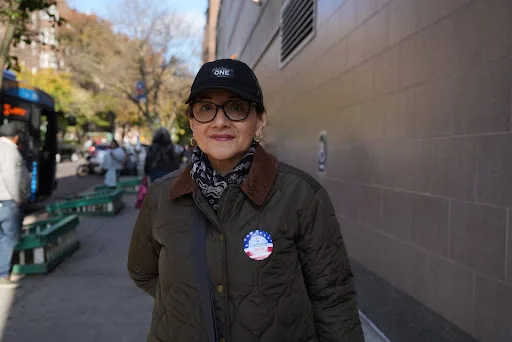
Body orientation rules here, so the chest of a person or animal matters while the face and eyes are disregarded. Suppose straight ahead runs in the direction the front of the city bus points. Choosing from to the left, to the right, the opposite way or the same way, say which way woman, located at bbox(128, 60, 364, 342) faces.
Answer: the opposite way

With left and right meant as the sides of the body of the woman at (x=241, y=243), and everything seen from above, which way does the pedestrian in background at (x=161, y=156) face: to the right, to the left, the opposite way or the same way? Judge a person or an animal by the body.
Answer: the opposite way

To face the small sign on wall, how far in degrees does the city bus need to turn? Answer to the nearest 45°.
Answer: approximately 90° to its right

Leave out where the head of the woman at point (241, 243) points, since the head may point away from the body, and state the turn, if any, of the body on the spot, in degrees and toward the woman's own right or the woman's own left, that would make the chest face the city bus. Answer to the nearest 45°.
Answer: approximately 135° to the woman's own right

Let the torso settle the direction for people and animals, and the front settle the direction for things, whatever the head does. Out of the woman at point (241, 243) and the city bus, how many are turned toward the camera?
1

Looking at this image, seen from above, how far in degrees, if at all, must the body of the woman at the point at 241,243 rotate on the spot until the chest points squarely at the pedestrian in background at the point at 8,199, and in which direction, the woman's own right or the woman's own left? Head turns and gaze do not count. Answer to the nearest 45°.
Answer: approximately 135° to the woman's own right

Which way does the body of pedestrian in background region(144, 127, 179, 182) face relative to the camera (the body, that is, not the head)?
away from the camera

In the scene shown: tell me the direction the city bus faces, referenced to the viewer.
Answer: facing away from the viewer and to the right of the viewer

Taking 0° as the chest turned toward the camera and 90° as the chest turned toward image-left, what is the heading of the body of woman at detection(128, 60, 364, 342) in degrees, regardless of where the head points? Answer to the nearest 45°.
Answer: approximately 0°
